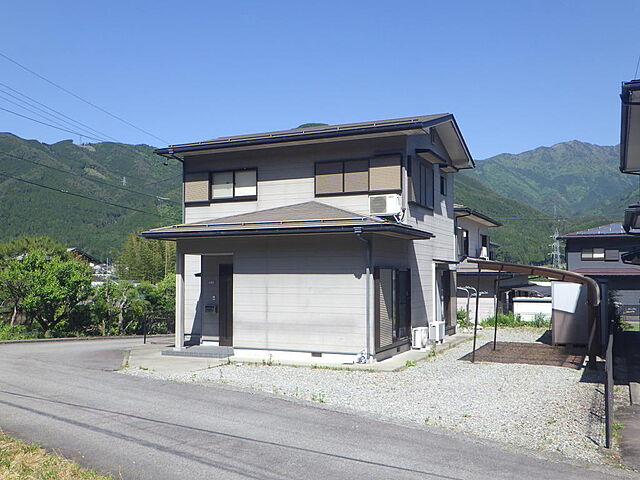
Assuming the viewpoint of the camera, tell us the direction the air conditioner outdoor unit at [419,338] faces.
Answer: facing the viewer and to the right of the viewer

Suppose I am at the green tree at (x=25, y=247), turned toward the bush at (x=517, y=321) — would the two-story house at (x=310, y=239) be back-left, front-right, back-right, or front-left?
front-right

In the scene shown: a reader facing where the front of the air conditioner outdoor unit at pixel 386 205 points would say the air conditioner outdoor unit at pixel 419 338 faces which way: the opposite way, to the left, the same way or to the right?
to the left

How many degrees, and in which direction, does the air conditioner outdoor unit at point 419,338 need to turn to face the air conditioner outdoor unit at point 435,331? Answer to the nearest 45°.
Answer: approximately 135° to its left

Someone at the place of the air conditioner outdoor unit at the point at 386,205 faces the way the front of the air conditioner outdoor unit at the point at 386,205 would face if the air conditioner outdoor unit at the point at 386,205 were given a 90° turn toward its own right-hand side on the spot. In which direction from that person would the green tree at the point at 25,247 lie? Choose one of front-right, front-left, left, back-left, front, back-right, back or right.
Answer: front

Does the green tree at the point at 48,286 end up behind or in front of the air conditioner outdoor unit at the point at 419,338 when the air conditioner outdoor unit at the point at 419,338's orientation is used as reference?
behind

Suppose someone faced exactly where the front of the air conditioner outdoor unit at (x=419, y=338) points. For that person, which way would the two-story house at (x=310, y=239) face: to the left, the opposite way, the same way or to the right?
to the right

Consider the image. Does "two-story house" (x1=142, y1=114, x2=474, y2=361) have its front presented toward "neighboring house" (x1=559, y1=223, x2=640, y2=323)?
no

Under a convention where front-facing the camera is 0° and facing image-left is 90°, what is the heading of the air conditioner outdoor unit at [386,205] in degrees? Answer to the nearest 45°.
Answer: approximately 45°

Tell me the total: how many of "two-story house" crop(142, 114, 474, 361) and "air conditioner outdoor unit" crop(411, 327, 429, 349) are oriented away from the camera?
0

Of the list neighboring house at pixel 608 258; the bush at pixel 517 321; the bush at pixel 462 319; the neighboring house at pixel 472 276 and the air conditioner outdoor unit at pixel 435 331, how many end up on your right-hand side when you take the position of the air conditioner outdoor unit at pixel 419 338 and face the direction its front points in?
0

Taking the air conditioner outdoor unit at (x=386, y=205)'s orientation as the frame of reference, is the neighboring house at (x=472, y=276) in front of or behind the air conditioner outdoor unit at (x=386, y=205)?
behind

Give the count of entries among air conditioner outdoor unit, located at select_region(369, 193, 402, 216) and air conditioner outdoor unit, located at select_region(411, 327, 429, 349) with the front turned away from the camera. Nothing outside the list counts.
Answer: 0

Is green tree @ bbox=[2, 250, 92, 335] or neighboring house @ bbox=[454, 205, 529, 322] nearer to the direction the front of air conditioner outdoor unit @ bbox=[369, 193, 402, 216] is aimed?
the green tree

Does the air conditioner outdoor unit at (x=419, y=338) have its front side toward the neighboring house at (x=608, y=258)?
no

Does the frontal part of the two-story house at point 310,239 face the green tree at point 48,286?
no
